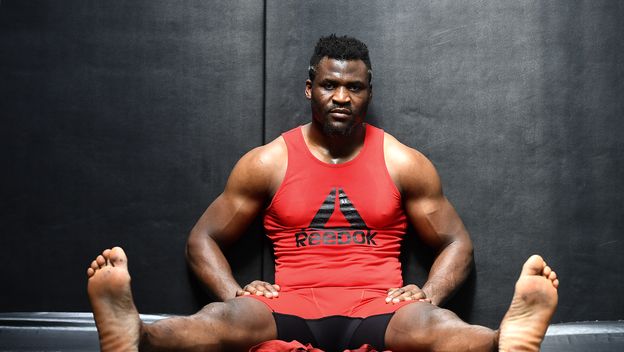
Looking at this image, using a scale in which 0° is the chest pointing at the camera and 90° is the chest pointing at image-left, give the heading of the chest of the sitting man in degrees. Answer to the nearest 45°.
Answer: approximately 0°
